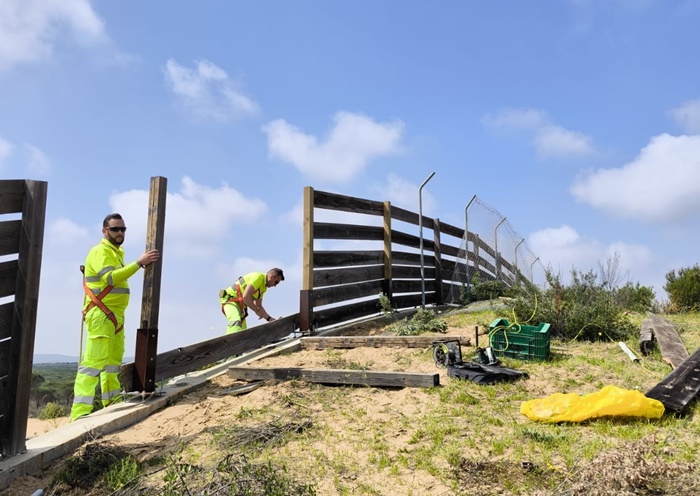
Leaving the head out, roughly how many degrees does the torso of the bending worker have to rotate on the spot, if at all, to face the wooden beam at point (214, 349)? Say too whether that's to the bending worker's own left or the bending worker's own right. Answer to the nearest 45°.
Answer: approximately 90° to the bending worker's own right

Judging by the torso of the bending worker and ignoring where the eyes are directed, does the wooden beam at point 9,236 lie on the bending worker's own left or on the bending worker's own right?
on the bending worker's own right

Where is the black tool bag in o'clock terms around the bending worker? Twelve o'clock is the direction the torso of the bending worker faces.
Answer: The black tool bag is roughly at 2 o'clock from the bending worker.

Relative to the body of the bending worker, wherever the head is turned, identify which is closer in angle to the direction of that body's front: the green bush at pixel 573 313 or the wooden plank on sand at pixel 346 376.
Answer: the green bush

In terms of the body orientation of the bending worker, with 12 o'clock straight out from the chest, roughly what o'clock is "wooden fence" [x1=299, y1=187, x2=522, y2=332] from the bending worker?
The wooden fence is roughly at 11 o'clock from the bending worker.

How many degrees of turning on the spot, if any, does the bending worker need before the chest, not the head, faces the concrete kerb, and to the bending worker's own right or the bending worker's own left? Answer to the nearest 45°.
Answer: approximately 90° to the bending worker's own right

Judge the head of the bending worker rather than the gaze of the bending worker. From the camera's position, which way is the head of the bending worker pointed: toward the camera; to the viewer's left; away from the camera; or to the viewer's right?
to the viewer's right

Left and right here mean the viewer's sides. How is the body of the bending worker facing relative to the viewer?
facing to the right of the viewer
